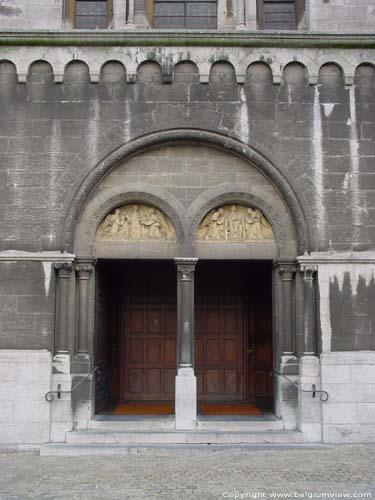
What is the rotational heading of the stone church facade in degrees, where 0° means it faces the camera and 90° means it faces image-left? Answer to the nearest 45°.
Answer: approximately 0°
